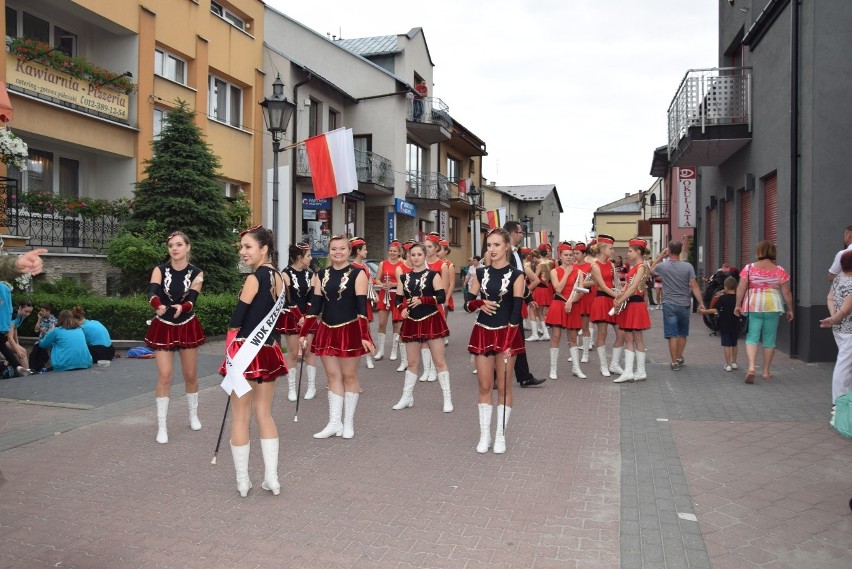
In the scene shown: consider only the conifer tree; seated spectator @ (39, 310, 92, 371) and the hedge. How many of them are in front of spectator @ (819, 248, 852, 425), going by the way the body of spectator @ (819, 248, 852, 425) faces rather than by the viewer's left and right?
3

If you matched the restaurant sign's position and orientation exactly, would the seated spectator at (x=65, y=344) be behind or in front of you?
in front

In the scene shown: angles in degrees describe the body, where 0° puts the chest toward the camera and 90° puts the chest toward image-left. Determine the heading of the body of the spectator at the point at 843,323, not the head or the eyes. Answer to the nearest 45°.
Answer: approximately 90°

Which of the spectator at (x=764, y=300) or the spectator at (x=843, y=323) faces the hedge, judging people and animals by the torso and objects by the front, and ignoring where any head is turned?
the spectator at (x=843, y=323)

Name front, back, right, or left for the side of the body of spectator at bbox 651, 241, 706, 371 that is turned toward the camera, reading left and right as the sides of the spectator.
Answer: back

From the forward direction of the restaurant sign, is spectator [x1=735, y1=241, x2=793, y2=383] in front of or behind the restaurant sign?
in front

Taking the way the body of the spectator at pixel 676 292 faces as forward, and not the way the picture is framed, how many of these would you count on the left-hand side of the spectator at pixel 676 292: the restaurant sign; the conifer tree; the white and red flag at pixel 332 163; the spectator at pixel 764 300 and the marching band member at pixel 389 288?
4
